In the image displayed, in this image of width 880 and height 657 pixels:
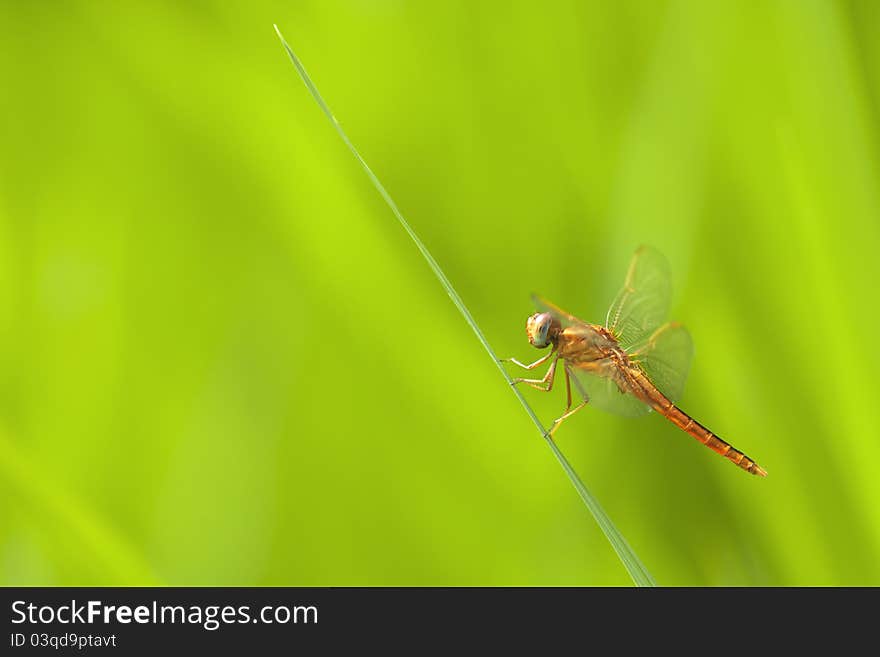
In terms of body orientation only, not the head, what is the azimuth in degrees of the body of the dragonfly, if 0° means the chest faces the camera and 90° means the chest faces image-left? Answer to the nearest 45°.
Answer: approximately 90°
